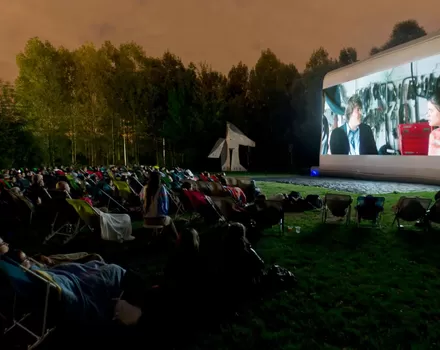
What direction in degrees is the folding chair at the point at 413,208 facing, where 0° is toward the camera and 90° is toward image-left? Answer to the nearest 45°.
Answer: approximately 180°

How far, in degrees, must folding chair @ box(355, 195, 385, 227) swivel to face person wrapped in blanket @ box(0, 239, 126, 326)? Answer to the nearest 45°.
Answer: approximately 180°

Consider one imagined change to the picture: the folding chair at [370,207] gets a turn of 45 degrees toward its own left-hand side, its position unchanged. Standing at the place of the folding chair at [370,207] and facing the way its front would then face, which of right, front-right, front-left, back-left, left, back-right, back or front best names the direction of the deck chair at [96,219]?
left

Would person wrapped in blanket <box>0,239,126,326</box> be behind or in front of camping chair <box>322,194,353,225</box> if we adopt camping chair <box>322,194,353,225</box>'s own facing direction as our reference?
behind

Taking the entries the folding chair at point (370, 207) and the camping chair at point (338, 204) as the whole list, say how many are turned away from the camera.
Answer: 2

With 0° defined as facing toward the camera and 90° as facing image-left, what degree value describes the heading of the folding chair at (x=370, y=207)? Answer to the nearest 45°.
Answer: approximately 180°

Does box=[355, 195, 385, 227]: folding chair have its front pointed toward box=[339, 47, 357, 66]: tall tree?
yes

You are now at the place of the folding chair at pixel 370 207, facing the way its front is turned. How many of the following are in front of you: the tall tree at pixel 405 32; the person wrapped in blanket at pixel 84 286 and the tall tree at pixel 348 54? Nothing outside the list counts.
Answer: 2

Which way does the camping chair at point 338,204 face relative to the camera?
away from the camera

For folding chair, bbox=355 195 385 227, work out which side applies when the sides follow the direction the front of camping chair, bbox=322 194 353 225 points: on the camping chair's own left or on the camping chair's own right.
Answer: on the camping chair's own right
